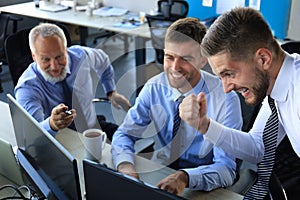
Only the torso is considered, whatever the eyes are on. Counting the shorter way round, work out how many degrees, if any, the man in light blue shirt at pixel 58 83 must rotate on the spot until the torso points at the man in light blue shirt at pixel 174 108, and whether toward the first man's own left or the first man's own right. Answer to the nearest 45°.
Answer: approximately 45° to the first man's own left

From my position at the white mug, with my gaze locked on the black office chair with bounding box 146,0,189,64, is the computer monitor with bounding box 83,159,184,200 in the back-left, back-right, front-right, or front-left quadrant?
back-right

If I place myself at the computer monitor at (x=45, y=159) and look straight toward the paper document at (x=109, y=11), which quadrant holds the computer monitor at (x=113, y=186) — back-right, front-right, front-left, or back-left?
back-right

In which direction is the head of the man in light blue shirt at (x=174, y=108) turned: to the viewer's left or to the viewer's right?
to the viewer's left

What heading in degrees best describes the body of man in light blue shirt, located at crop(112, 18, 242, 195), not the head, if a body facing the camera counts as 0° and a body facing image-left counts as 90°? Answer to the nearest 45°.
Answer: approximately 45°
